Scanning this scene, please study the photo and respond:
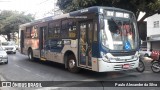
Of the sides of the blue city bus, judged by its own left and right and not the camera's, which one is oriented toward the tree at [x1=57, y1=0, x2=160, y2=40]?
left

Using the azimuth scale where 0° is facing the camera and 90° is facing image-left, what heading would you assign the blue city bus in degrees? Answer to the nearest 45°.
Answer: approximately 315°
